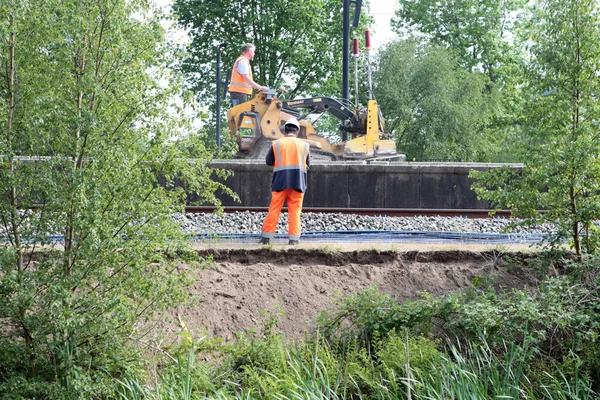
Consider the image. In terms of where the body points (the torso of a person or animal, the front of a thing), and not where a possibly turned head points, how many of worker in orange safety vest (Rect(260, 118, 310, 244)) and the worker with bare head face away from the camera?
1

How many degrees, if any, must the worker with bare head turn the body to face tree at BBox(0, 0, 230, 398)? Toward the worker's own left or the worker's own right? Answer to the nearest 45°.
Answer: approximately 90° to the worker's own right

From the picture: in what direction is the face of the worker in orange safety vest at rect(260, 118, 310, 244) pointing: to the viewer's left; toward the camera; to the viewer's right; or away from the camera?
away from the camera

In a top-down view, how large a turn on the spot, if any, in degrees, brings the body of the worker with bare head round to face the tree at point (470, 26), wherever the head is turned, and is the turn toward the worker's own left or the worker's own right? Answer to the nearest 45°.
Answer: approximately 45° to the worker's own left

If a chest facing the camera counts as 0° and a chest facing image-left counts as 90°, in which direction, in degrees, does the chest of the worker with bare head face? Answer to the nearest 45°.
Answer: approximately 270°

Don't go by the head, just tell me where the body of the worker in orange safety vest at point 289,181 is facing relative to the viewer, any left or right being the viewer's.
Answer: facing away from the viewer

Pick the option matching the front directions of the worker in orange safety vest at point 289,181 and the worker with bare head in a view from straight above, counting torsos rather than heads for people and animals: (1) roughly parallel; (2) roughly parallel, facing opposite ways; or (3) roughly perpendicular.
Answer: roughly perpendicular

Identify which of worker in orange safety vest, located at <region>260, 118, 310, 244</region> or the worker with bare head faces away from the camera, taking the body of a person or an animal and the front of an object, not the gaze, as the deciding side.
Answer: the worker in orange safety vest

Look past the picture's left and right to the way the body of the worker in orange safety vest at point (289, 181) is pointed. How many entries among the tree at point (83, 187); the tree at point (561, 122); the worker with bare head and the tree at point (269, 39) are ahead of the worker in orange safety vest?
2

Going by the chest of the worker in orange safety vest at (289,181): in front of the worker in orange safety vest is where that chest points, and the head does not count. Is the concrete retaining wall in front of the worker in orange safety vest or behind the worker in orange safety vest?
in front

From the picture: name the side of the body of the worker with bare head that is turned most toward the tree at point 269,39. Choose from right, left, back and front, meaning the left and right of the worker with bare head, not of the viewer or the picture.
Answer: left

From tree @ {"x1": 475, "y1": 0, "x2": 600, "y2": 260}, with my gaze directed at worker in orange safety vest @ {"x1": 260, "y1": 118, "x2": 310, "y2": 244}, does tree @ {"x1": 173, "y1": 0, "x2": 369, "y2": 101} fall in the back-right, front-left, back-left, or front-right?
front-right

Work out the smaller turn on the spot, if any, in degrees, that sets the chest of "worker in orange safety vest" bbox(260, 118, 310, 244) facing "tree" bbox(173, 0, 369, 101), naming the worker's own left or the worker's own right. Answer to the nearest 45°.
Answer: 0° — they already face it
